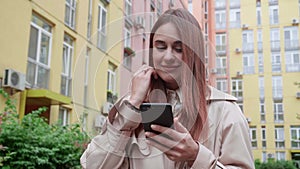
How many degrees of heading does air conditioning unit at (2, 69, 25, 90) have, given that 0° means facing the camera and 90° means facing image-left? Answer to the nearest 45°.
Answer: approximately 315°

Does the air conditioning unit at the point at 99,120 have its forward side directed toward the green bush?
no

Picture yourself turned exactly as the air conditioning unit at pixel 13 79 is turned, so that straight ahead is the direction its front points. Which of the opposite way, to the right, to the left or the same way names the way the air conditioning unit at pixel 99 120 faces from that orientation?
the same way

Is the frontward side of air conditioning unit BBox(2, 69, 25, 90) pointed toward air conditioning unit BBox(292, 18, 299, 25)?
no

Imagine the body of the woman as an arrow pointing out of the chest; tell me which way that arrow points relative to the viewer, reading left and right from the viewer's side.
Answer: facing the viewer

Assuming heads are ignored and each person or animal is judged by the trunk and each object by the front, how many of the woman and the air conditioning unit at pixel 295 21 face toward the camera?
2

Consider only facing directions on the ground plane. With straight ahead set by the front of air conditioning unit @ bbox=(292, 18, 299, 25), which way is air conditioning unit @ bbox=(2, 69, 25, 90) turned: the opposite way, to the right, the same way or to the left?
to the left

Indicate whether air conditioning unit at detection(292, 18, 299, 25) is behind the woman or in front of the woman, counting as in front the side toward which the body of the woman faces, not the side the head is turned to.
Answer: behind

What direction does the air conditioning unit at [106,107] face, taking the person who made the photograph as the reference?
facing the viewer and to the right of the viewer

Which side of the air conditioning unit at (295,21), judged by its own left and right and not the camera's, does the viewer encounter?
front

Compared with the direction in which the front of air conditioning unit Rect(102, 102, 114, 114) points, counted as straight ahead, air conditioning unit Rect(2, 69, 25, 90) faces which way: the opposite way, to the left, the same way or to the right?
the same way
